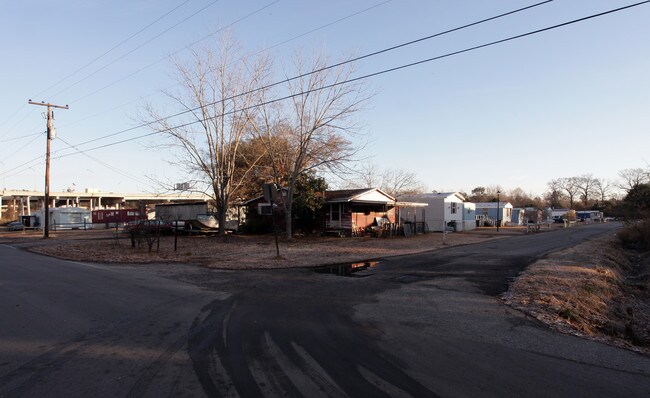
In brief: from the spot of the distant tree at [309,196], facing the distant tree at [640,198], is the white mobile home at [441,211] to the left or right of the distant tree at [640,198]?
left

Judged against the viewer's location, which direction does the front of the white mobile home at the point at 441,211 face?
facing the viewer and to the right of the viewer

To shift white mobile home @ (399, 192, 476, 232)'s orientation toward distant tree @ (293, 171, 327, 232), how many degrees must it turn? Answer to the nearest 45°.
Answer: approximately 90° to its right

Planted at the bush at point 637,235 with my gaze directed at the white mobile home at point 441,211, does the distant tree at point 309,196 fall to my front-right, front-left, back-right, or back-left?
front-left

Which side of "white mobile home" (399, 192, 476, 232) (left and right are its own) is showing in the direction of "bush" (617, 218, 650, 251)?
front

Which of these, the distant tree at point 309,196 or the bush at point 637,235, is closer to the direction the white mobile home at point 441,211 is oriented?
the bush

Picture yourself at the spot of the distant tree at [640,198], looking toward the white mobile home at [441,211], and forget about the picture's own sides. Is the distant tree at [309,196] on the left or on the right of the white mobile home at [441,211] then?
left
